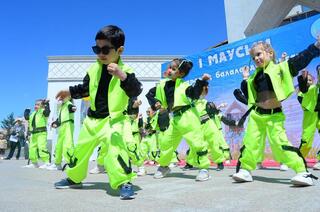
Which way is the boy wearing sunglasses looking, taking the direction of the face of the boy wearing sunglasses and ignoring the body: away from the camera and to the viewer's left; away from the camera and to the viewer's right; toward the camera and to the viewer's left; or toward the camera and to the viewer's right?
toward the camera and to the viewer's left

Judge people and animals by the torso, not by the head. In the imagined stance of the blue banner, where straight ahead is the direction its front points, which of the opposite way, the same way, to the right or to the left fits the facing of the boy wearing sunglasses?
the same way

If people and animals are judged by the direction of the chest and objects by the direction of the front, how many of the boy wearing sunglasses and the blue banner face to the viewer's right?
0

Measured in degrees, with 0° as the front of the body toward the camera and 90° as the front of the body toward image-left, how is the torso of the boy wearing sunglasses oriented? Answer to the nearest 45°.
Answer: approximately 45°

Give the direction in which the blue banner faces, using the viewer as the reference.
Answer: facing the viewer and to the left of the viewer

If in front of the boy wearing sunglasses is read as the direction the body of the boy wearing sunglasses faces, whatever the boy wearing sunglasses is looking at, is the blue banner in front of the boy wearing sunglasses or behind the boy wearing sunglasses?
behind

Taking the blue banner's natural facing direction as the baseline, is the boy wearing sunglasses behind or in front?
in front
